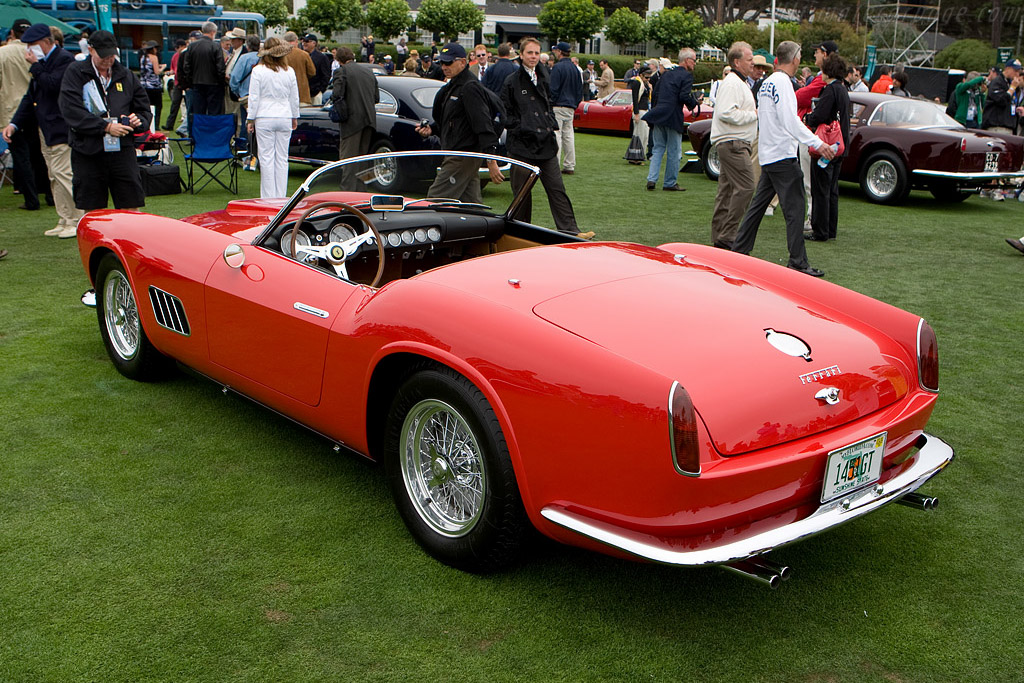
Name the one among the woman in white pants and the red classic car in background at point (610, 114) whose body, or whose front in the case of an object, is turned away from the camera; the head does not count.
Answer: the woman in white pants

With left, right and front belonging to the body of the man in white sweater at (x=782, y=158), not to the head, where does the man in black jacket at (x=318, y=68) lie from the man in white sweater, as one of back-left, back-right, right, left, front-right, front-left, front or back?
left

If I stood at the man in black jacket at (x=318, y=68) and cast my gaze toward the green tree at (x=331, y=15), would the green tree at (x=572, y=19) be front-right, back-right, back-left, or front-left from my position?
front-right

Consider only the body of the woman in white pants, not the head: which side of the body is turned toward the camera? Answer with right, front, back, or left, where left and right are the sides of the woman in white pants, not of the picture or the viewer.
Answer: back

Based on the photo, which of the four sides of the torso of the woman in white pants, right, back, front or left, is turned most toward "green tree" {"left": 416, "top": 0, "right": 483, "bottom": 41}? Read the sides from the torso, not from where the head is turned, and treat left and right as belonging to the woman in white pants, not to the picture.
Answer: front

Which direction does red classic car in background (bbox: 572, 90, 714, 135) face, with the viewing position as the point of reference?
facing to the left of the viewer

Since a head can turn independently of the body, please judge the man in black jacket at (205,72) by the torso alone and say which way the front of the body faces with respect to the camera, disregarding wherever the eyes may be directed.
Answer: away from the camera

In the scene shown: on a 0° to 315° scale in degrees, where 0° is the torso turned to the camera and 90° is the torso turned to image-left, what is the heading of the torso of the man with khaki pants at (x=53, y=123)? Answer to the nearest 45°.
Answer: approximately 90°
